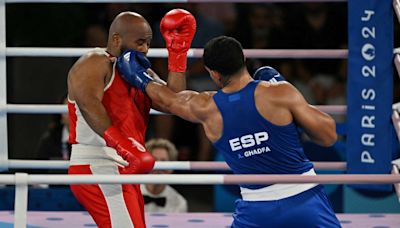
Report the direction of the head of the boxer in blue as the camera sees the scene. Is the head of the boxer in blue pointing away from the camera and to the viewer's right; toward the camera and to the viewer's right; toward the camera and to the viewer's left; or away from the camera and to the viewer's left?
away from the camera and to the viewer's left

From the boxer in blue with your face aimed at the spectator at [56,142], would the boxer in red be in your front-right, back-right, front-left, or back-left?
front-left

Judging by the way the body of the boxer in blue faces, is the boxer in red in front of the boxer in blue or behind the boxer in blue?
in front

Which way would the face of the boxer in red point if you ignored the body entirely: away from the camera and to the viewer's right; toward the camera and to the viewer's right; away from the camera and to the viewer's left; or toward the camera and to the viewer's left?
toward the camera and to the viewer's right

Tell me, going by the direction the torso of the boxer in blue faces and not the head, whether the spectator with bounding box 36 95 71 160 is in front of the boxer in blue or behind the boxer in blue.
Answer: in front

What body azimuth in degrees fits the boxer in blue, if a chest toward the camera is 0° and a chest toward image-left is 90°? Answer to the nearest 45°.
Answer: approximately 135°
